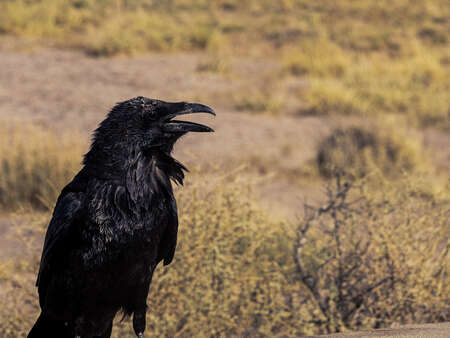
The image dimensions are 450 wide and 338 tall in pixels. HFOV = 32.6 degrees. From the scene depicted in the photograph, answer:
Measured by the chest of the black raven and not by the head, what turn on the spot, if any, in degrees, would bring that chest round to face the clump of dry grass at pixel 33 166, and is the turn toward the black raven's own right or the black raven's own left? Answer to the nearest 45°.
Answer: approximately 135° to the black raven's own left

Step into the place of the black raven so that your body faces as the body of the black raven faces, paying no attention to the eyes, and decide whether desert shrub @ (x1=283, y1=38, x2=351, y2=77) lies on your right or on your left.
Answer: on your left

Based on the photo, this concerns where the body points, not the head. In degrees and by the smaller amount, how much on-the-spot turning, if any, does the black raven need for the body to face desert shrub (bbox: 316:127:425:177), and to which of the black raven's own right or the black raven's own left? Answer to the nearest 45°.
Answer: approximately 90° to the black raven's own left

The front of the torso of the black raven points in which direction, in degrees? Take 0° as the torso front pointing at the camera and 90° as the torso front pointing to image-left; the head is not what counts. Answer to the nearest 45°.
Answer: approximately 315°
